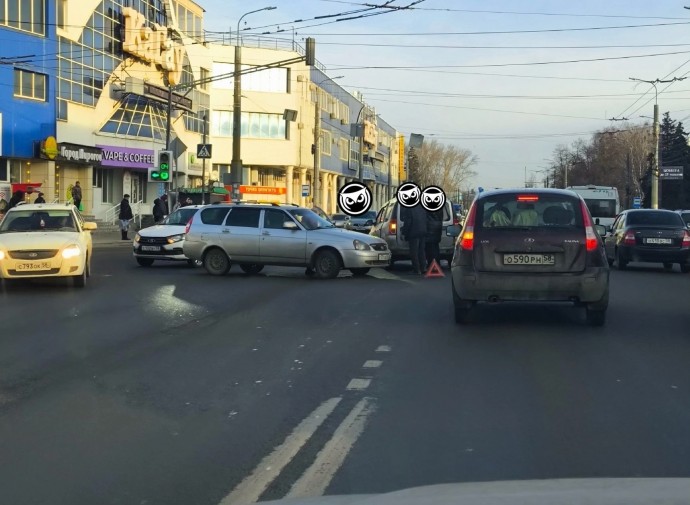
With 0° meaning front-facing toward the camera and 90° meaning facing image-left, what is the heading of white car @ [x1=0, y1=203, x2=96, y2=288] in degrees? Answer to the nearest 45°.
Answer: approximately 0°

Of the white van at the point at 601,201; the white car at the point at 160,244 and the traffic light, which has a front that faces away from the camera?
the white van

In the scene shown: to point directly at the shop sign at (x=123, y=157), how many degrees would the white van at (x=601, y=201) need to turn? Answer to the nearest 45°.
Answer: approximately 90° to its left

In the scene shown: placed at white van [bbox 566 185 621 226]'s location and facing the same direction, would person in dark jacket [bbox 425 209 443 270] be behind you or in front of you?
behind

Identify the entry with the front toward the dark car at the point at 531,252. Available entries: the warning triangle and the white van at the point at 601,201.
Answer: the warning triangle

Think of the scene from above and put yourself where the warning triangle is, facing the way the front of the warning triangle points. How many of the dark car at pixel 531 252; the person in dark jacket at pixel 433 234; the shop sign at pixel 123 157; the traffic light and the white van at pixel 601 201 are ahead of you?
1

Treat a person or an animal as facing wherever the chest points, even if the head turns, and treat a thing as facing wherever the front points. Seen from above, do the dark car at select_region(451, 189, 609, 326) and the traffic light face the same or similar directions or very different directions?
very different directions

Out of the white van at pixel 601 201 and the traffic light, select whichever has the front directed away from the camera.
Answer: the white van

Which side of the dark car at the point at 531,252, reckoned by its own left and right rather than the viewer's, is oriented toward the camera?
back

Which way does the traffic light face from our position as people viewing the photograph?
facing the viewer

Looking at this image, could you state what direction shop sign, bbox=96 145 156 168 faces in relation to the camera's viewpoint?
facing the viewer and to the right of the viewer

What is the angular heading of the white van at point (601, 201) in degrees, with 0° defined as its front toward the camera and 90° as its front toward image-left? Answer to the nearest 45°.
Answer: approximately 180°
